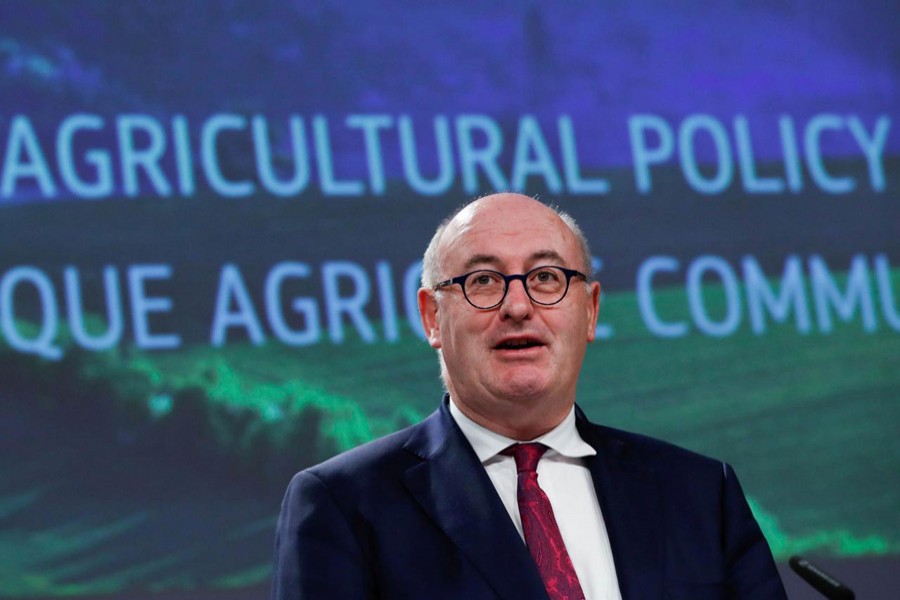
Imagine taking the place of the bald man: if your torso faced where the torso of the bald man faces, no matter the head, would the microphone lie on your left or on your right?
on your left

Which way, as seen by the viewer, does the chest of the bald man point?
toward the camera
